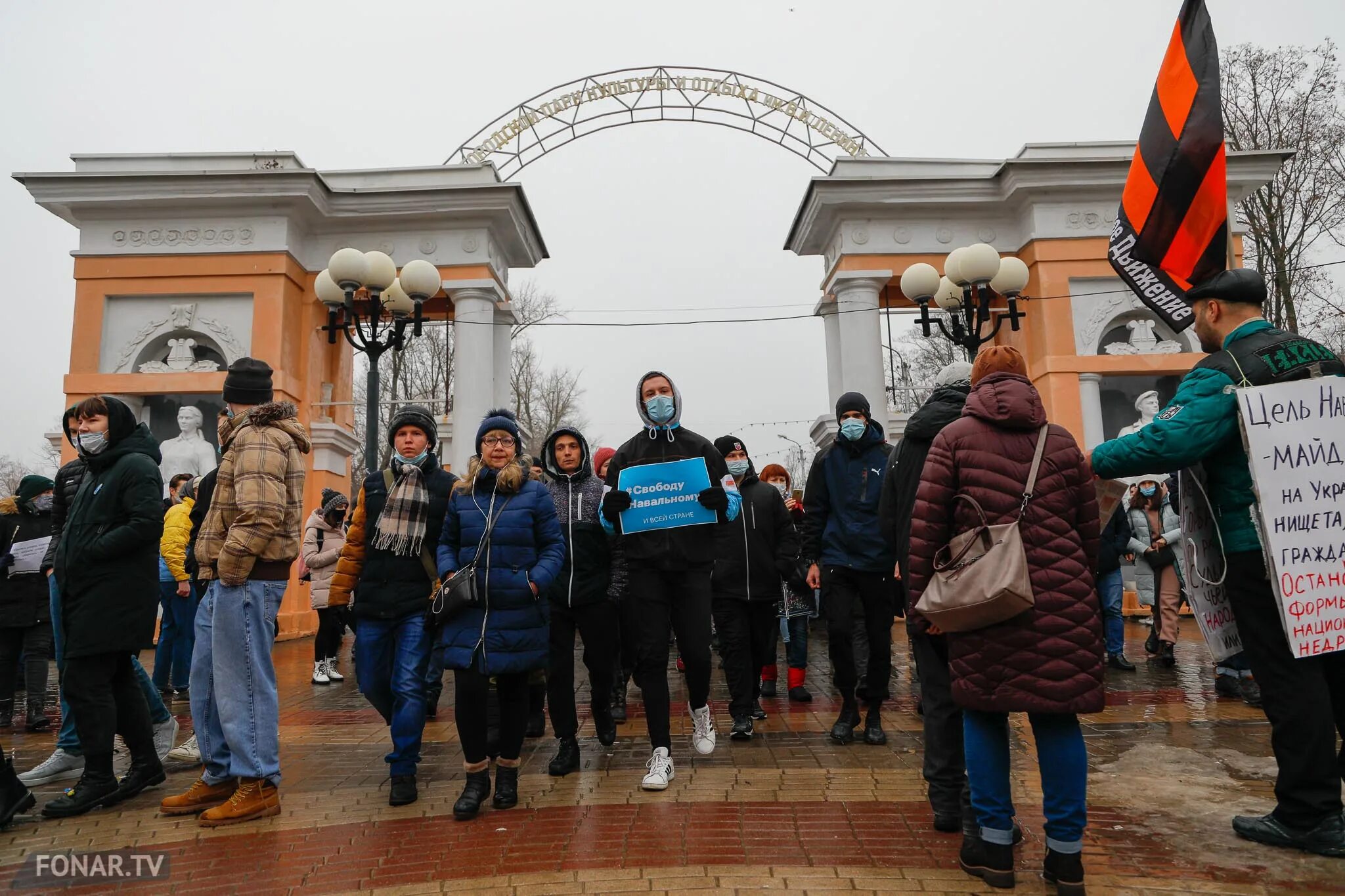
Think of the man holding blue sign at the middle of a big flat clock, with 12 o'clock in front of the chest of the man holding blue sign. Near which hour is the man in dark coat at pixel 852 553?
The man in dark coat is roughly at 8 o'clock from the man holding blue sign.

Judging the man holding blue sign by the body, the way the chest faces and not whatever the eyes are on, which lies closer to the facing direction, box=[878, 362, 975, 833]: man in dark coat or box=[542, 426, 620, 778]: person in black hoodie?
the man in dark coat

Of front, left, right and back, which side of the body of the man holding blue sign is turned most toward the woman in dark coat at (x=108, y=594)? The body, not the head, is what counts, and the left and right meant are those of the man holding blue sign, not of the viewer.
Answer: right
